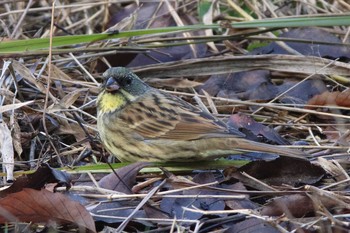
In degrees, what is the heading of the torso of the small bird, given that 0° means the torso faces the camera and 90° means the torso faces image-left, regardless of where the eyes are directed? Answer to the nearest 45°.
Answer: approximately 90°

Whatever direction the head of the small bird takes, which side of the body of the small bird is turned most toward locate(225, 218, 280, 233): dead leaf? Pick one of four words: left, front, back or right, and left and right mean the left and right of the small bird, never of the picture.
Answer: left

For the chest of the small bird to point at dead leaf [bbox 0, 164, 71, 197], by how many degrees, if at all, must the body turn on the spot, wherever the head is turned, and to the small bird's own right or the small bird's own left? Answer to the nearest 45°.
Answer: approximately 45° to the small bird's own left

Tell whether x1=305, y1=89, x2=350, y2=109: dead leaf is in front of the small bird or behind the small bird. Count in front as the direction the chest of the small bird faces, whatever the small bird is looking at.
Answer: behind

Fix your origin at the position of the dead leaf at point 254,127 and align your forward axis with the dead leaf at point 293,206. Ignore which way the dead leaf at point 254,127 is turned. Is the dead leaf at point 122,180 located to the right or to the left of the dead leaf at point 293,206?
right

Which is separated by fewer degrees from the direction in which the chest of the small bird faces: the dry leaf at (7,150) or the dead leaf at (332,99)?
the dry leaf

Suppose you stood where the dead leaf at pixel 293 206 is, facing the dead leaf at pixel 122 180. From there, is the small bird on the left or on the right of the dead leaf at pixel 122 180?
right

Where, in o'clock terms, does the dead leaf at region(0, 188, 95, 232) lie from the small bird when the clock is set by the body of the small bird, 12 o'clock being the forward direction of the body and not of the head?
The dead leaf is roughly at 10 o'clock from the small bird.

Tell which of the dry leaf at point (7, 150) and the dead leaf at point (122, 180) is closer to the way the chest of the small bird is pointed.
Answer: the dry leaf

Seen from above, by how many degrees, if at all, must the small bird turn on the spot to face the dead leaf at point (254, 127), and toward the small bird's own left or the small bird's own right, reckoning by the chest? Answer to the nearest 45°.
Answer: approximately 180°

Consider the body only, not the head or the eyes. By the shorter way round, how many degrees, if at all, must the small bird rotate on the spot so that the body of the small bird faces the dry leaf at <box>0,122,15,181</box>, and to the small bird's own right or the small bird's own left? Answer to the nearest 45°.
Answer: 0° — it already faces it

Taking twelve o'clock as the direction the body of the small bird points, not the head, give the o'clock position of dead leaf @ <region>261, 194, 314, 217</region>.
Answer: The dead leaf is roughly at 8 o'clock from the small bird.

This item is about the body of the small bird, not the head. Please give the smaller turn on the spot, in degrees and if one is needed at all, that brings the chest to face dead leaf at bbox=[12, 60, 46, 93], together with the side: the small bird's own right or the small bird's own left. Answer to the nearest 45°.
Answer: approximately 45° to the small bird's own right
